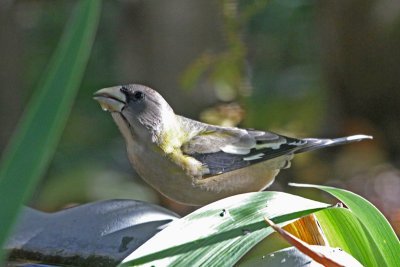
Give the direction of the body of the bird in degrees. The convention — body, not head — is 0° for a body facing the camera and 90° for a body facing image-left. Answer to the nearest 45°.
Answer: approximately 90°

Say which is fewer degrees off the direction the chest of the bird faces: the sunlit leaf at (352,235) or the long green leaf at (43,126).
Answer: the long green leaf

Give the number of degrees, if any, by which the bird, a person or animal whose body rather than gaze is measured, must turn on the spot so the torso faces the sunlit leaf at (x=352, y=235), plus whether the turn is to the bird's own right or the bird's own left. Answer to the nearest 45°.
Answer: approximately 135° to the bird's own left

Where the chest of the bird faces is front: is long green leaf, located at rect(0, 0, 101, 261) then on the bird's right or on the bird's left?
on the bird's left
